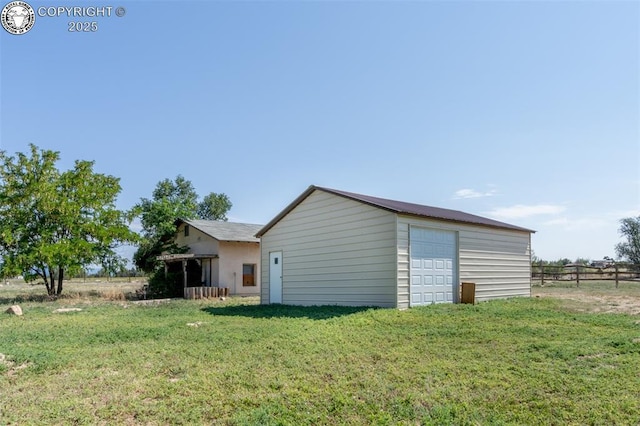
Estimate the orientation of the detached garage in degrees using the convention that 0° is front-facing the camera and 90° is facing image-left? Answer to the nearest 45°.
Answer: approximately 315°

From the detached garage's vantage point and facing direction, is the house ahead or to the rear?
to the rear

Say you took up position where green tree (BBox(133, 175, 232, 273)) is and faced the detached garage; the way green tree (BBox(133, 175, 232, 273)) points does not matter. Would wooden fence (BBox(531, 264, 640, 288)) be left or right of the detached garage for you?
left

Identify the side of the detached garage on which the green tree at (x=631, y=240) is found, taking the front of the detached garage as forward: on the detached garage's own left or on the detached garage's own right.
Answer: on the detached garage's own left

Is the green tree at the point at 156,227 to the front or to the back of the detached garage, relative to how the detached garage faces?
to the back

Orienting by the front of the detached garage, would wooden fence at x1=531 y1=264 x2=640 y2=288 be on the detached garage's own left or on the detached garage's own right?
on the detached garage's own left
